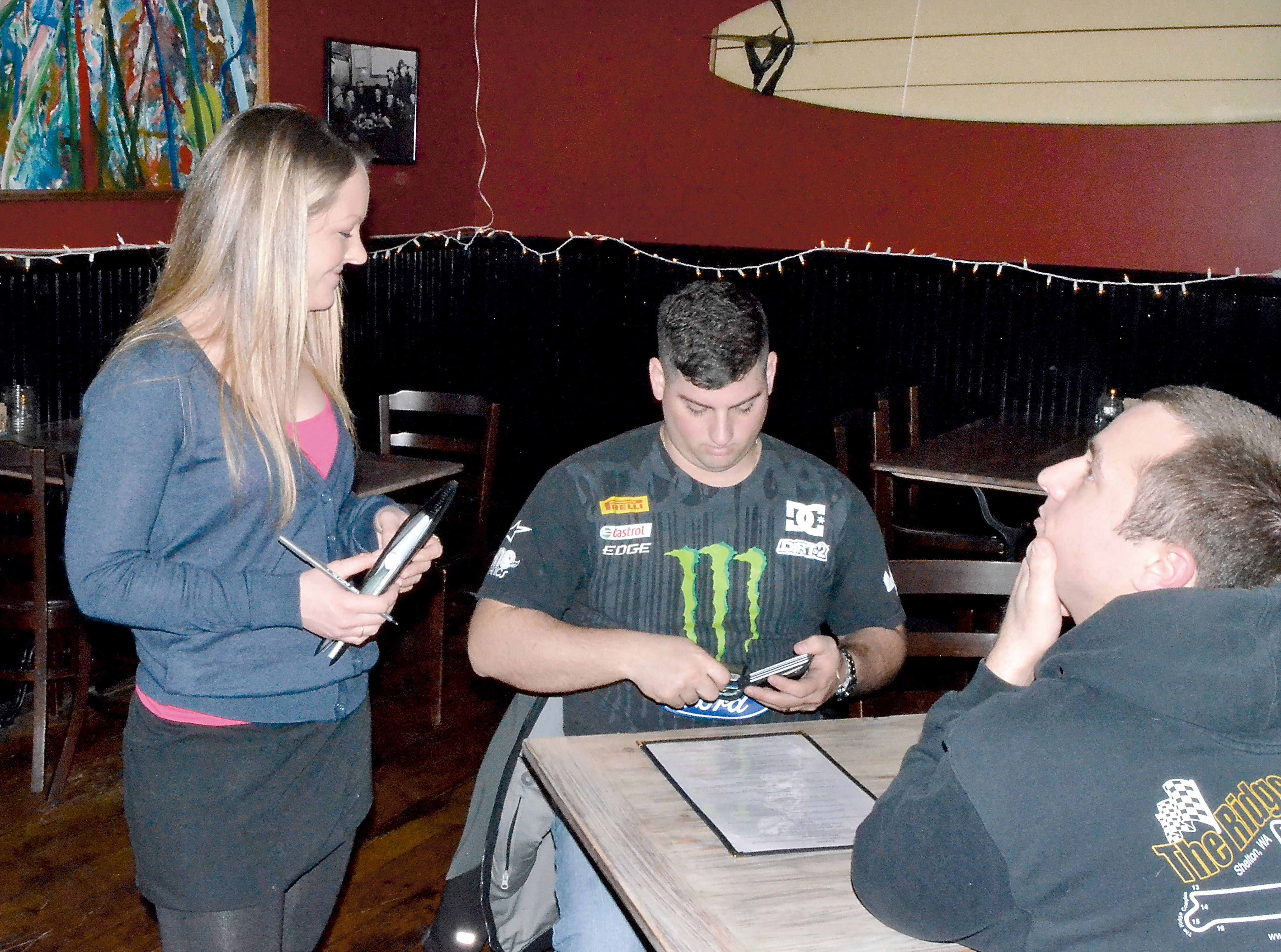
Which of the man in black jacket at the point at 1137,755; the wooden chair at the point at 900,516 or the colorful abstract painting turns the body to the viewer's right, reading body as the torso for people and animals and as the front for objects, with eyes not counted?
the wooden chair

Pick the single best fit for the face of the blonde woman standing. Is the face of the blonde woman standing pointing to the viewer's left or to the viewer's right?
to the viewer's right

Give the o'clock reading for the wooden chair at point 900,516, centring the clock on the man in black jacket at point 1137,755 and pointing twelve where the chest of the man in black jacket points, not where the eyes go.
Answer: The wooden chair is roughly at 1 o'clock from the man in black jacket.

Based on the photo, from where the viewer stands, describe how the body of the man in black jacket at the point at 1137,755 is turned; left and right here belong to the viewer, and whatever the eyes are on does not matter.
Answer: facing away from the viewer and to the left of the viewer

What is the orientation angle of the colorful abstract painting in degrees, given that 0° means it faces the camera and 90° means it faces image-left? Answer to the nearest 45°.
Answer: approximately 0°

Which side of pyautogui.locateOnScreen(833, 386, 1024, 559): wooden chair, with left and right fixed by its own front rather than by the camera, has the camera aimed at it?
right

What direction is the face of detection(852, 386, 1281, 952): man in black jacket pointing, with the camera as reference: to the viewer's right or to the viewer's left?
to the viewer's left

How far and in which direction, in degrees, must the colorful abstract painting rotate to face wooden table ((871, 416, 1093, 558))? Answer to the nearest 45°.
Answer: approximately 45° to its left
